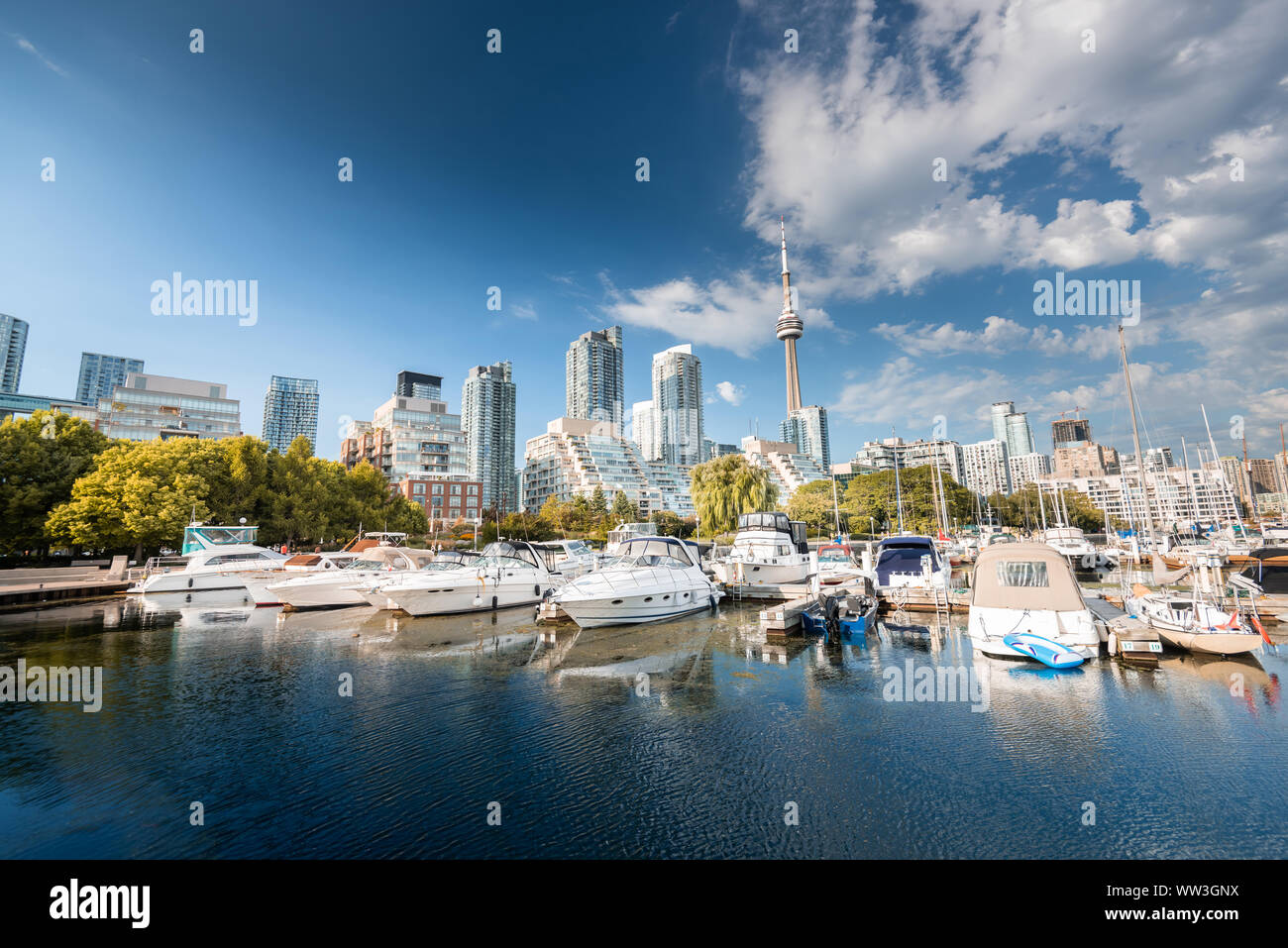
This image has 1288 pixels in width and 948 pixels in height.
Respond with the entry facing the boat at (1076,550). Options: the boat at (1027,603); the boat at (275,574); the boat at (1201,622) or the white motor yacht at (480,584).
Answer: the boat at (1027,603)

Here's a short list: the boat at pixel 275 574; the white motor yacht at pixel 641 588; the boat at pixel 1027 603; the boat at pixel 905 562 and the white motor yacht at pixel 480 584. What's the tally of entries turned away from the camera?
2

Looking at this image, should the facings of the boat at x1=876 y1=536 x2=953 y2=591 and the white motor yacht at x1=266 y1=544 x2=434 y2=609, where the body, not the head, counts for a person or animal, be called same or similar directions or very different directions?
very different directions

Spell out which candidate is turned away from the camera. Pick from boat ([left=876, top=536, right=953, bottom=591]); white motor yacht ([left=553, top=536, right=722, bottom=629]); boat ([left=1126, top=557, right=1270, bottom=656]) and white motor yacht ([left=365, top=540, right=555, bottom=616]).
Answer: boat ([left=876, top=536, right=953, bottom=591])

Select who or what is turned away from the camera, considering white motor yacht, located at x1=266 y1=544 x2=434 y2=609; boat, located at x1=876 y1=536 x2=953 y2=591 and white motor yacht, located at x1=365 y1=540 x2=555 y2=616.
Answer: the boat

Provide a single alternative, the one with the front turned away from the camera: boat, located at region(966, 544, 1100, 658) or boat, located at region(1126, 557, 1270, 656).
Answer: boat, located at region(966, 544, 1100, 658)

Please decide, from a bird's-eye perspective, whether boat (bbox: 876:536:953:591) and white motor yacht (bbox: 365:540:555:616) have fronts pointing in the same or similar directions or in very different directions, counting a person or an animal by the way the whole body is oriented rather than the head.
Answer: very different directions

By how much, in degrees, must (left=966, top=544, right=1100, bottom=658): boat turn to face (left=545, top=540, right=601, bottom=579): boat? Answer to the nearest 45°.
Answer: approximately 90° to its left

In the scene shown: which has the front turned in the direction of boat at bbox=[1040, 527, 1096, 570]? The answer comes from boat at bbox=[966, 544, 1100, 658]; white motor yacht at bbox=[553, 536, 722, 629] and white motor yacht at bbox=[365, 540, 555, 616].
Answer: boat at bbox=[966, 544, 1100, 658]

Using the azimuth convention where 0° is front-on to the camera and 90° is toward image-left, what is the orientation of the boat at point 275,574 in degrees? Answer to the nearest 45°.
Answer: approximately 45°

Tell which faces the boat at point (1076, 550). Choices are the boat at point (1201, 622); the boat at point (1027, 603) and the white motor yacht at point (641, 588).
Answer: the boat at point (1027, 603)

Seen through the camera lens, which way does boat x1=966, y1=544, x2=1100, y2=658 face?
facing away from the viewer
